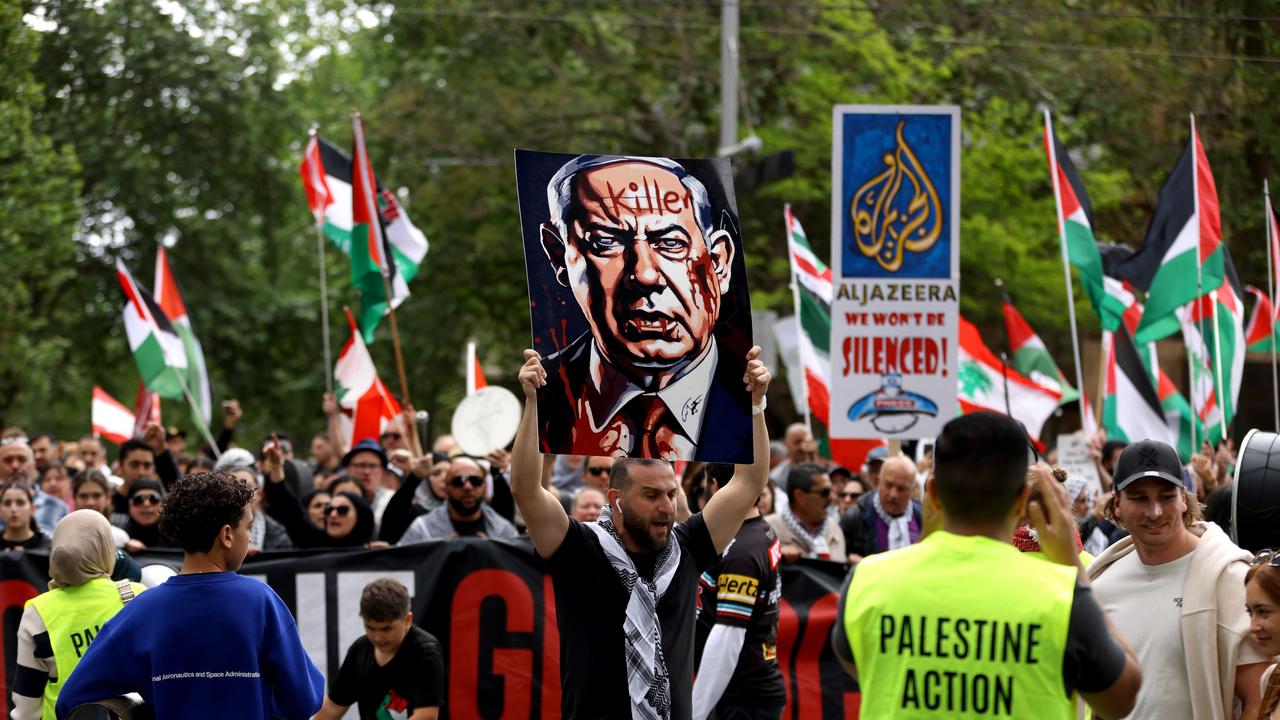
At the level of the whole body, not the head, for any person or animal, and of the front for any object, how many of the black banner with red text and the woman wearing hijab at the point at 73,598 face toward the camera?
1

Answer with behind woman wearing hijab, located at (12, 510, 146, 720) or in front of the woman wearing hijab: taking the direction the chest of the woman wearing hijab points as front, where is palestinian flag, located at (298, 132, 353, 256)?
in front

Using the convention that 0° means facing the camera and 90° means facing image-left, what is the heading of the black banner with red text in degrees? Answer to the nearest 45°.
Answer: approximately 0°

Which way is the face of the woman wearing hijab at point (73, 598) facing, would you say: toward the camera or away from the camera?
away from the camera

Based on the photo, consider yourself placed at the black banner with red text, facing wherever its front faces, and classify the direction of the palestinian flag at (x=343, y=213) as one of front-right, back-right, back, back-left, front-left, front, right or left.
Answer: back

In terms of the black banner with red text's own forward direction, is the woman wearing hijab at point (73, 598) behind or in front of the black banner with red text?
in front

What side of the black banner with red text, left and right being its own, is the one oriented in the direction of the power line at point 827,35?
back

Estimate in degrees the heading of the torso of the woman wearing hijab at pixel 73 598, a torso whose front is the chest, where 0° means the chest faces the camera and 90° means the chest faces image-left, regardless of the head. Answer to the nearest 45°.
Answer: approximately 225°

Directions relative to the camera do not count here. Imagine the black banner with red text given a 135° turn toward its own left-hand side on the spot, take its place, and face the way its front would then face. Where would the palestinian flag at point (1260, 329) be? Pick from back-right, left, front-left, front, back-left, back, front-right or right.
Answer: front

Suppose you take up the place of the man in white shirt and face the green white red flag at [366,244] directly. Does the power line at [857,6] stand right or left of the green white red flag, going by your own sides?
right

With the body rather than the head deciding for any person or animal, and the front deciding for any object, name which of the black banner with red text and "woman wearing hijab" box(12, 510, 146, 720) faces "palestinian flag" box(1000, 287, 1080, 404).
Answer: the woman wearing hijab
